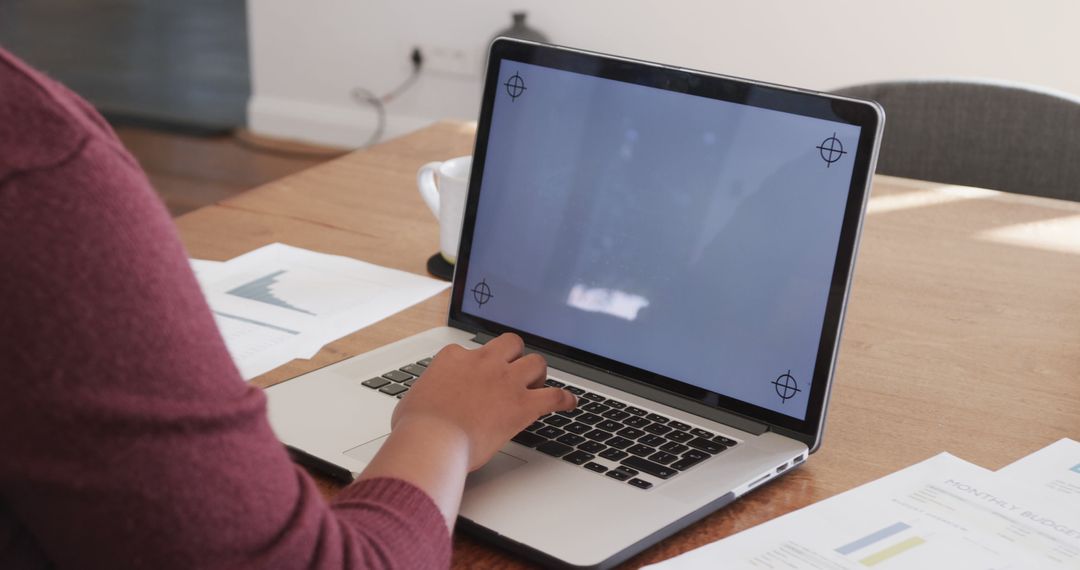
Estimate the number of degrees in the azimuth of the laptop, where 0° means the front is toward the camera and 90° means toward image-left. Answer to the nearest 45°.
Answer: approximately 45°

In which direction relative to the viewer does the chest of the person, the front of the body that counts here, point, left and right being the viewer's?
facing away from the viewer and to the right of the viewer

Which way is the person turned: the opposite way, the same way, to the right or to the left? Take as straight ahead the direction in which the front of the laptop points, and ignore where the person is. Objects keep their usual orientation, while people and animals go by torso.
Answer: the opposite way

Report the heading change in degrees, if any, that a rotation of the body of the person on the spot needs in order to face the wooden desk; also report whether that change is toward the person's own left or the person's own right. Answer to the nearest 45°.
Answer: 0° — they already face it
